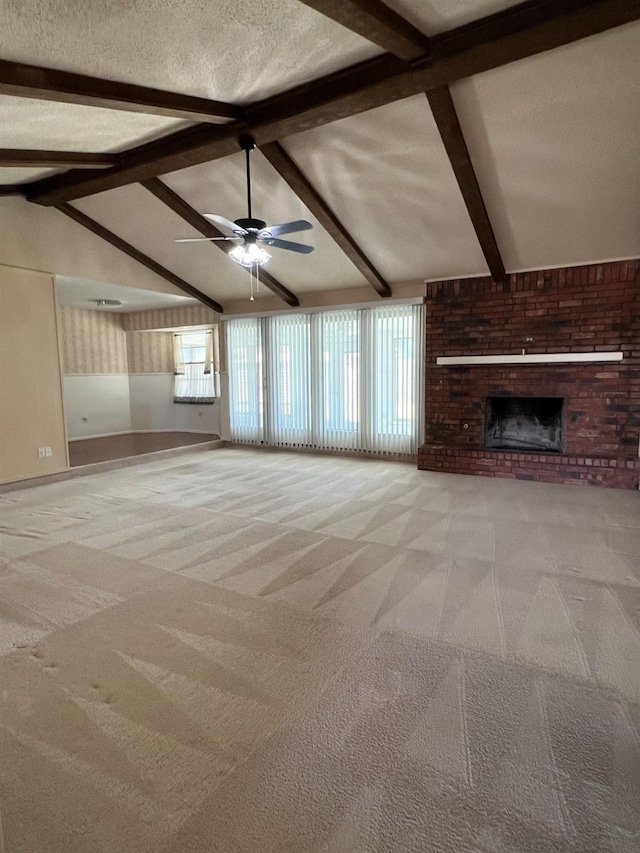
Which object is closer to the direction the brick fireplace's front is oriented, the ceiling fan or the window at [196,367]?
the ceiling fan

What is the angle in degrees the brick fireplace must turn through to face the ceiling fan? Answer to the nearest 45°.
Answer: approximately 45° to its right

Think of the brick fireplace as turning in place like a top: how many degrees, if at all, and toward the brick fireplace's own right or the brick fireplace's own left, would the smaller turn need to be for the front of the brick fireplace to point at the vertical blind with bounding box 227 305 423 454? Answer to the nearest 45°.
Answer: approximately 90° to the brick fireplace's own right

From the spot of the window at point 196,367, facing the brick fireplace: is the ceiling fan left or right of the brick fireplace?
right

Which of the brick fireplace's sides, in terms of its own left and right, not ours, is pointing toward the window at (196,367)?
right

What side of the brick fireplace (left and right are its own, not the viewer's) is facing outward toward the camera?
front

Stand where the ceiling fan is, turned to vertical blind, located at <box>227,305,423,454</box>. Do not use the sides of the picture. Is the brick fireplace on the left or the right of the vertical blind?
right

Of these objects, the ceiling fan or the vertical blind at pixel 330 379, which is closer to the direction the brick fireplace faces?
the ceiling fan
